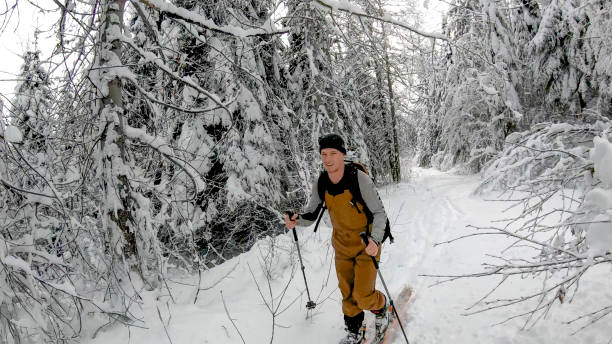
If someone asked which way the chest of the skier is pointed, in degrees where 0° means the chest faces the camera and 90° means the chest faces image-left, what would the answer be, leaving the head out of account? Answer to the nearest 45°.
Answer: approximately 45°

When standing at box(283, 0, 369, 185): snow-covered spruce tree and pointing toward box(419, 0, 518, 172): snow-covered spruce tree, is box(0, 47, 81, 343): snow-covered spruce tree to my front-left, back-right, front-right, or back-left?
back-right

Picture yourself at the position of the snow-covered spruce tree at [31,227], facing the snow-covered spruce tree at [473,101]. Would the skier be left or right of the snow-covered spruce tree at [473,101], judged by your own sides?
right

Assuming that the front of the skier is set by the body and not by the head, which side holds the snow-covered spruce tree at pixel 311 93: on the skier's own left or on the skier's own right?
on the skier's own right

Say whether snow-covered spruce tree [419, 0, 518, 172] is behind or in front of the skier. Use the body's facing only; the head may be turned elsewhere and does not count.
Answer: behind

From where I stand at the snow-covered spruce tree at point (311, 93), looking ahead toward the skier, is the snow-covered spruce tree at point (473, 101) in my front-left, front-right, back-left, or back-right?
back-left

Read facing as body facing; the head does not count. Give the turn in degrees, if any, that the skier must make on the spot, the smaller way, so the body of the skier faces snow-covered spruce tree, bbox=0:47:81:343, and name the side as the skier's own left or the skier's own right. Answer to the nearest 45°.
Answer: approximately 45° to the skier's own right
